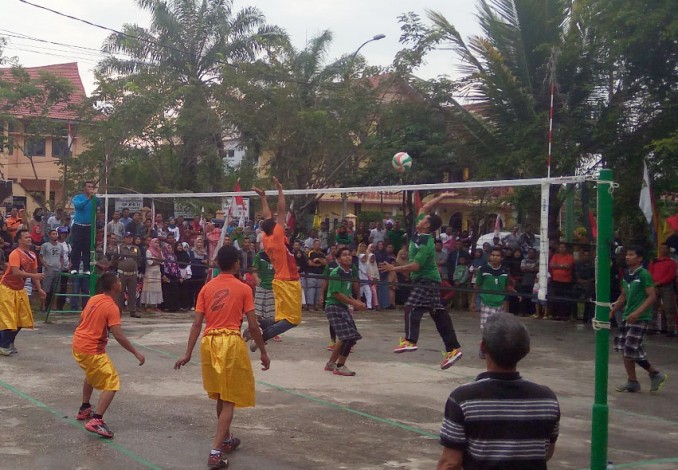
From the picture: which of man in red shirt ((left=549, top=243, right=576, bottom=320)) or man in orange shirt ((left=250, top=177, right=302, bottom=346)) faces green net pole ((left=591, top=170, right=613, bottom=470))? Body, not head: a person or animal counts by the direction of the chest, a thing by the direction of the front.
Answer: man in red shirt ((left=549, top=243, right=576, bottom=320))

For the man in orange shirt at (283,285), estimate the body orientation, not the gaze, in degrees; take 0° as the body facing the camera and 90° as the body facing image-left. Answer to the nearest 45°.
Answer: approximately 225°

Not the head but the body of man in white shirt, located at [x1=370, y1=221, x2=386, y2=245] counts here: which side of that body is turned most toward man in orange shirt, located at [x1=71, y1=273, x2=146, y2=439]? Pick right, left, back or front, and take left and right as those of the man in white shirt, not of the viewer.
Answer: front

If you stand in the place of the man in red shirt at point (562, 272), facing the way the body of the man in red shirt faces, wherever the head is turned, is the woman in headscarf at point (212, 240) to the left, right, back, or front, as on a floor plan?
right

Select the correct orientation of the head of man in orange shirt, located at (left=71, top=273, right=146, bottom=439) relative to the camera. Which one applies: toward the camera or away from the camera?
away from the camera

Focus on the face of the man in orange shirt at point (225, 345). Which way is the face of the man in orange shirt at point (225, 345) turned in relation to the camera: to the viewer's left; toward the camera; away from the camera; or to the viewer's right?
away from the camera

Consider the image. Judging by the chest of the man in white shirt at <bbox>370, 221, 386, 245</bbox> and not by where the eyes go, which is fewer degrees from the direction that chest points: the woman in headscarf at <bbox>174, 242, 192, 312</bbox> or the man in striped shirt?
the man in striped shirt

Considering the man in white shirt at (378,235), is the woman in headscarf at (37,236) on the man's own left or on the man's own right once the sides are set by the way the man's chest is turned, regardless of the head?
on the man's own right
